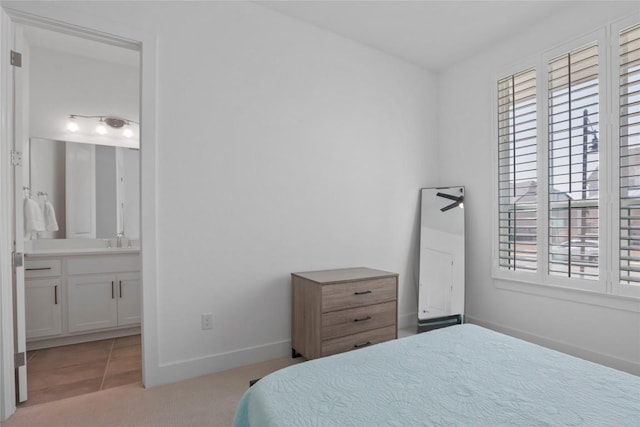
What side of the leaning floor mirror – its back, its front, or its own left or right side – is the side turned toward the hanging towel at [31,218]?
right

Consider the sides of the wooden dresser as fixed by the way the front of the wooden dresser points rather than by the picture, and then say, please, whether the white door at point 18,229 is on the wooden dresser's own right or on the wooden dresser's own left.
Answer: on the wooden dresser's own right

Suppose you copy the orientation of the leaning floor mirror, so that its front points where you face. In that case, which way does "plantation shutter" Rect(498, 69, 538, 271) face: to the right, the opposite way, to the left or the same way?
to the right

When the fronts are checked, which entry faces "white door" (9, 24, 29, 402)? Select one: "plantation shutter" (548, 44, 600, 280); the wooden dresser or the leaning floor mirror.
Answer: the plantation shutter

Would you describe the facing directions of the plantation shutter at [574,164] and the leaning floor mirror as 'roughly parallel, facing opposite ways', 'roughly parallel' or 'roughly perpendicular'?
roughly perpendicular

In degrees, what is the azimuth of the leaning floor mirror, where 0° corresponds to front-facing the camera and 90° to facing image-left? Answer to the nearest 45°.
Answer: approximately 315°

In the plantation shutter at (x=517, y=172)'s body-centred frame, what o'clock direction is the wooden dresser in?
The wooden dresser is roughly at 12 o'clock from the plantation shutter.

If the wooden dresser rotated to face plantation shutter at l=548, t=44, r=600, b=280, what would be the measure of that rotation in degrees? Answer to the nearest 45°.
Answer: approximately 45° to its left
